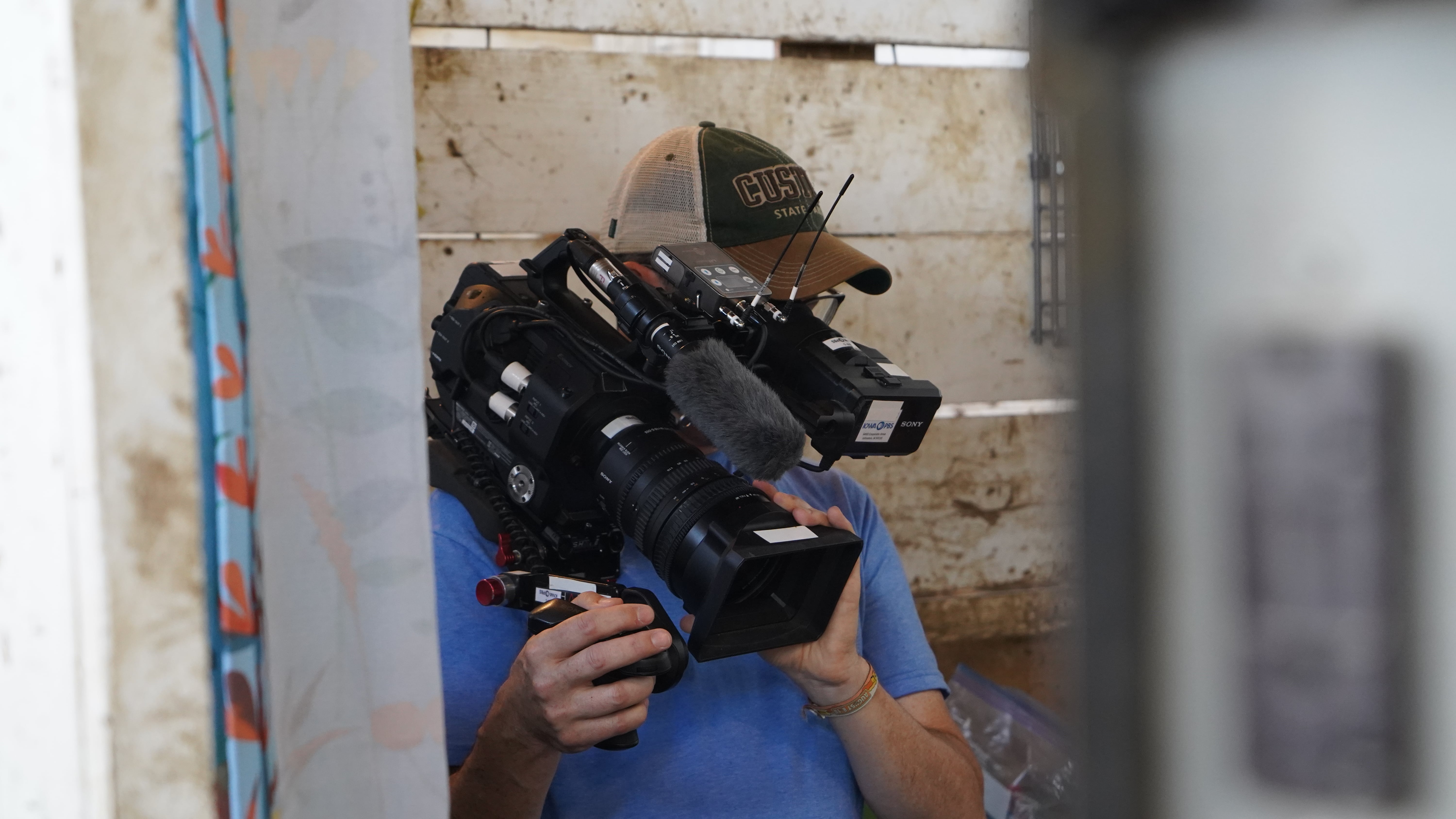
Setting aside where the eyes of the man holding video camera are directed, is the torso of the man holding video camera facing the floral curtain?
no

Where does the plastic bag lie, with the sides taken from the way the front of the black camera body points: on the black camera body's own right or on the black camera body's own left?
on the black camera body's own left

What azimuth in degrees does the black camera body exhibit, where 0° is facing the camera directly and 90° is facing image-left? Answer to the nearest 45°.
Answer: approximately 315°

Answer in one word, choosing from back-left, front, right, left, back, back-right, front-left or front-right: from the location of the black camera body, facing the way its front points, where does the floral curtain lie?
front-right

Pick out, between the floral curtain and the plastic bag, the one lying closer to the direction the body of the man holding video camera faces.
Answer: the floral curtain

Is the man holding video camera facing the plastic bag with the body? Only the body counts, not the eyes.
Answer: no

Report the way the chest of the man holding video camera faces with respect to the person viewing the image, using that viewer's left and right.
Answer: facing the viewer and to the right of the viewer
